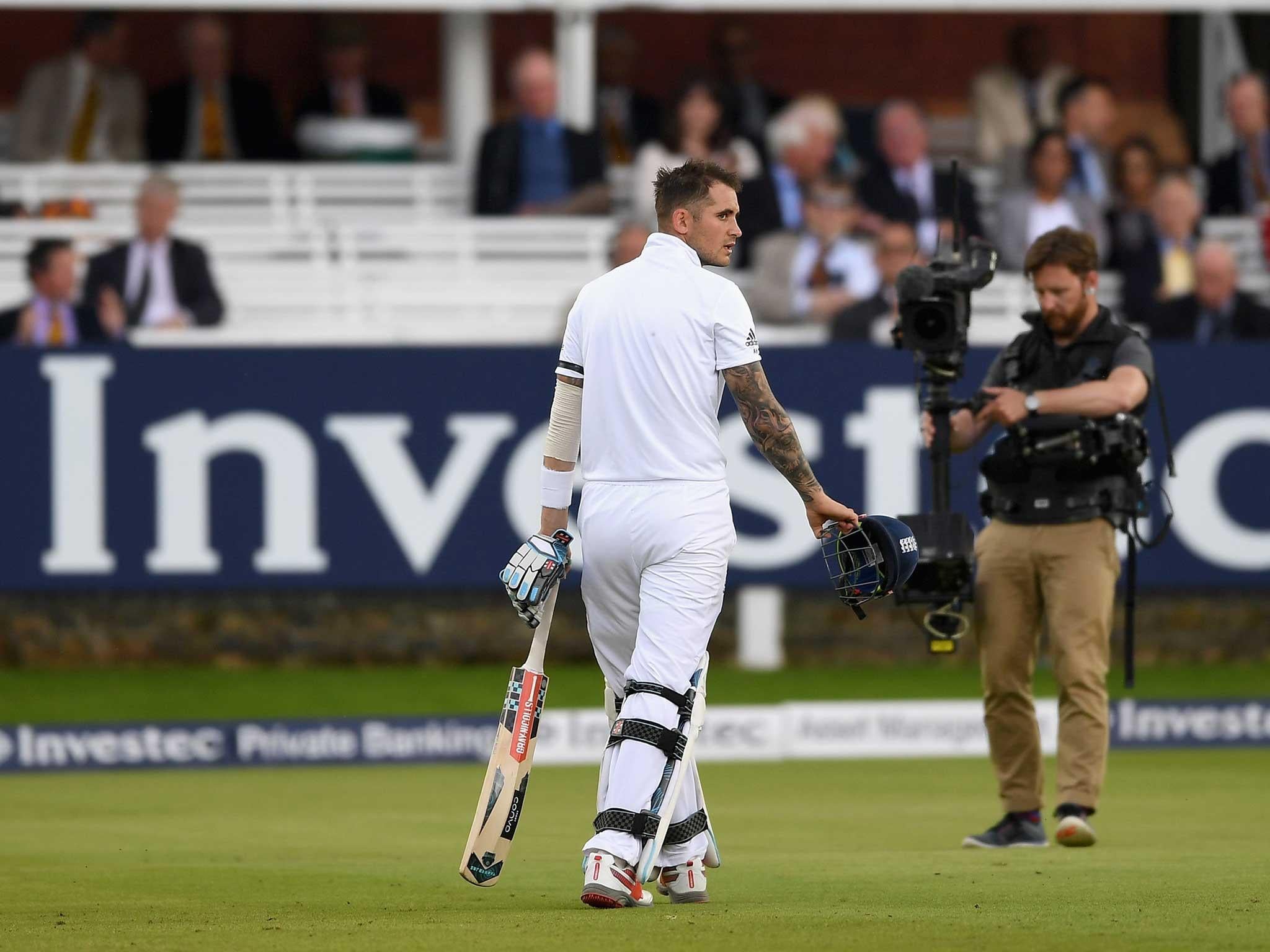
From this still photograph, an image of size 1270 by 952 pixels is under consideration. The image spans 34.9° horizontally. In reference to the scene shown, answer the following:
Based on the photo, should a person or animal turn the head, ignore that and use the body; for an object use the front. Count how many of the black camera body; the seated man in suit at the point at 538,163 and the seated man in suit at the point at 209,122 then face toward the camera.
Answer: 3

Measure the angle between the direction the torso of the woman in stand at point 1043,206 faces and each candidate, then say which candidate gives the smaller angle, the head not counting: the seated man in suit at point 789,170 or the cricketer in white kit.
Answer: the cricketer in white kit

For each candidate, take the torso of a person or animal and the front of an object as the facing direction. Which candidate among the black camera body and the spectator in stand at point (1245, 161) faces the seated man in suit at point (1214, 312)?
the spectator in stand

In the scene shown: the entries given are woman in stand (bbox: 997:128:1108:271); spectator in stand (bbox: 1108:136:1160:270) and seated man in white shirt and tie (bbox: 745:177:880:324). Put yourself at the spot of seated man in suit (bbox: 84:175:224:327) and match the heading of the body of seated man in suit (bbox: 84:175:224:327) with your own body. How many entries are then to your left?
3

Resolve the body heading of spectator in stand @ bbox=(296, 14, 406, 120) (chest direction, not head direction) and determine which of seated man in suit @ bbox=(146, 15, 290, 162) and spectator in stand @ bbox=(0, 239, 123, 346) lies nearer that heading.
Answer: the spectator in stand

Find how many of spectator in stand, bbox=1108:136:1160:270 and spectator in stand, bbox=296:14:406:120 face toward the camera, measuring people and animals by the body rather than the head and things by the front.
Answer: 2

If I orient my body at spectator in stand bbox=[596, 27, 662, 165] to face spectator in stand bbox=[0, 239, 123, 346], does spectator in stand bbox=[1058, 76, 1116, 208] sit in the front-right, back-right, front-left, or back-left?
back-left

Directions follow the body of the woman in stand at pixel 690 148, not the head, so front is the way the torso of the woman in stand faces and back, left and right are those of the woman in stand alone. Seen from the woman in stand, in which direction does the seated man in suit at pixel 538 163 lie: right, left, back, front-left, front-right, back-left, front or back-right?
right
